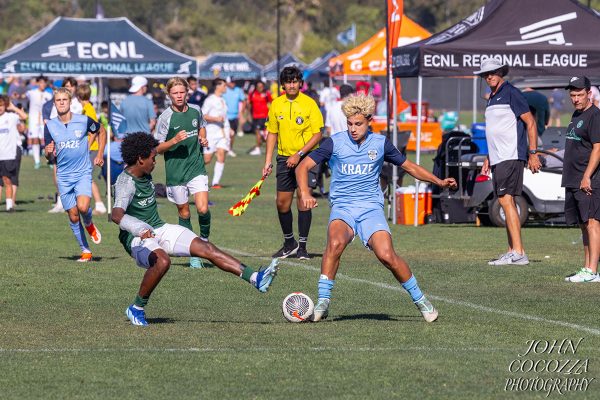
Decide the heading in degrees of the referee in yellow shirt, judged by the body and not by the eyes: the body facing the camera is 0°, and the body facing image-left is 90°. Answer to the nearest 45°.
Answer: approximately 0°

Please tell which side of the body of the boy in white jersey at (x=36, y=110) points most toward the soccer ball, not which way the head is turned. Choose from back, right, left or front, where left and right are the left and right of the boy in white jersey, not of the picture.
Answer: front

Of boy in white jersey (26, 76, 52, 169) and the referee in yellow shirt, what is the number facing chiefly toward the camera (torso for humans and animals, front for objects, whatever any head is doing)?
2

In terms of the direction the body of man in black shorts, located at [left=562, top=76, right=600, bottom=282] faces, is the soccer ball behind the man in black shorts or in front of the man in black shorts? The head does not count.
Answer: in front

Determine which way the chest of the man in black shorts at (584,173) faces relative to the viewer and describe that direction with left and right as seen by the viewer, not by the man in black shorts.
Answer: facing the viewer and to the left of the viewer

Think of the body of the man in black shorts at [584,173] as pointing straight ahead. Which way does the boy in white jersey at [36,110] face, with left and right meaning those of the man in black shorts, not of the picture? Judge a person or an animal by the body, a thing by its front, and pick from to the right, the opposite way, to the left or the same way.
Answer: to the left
